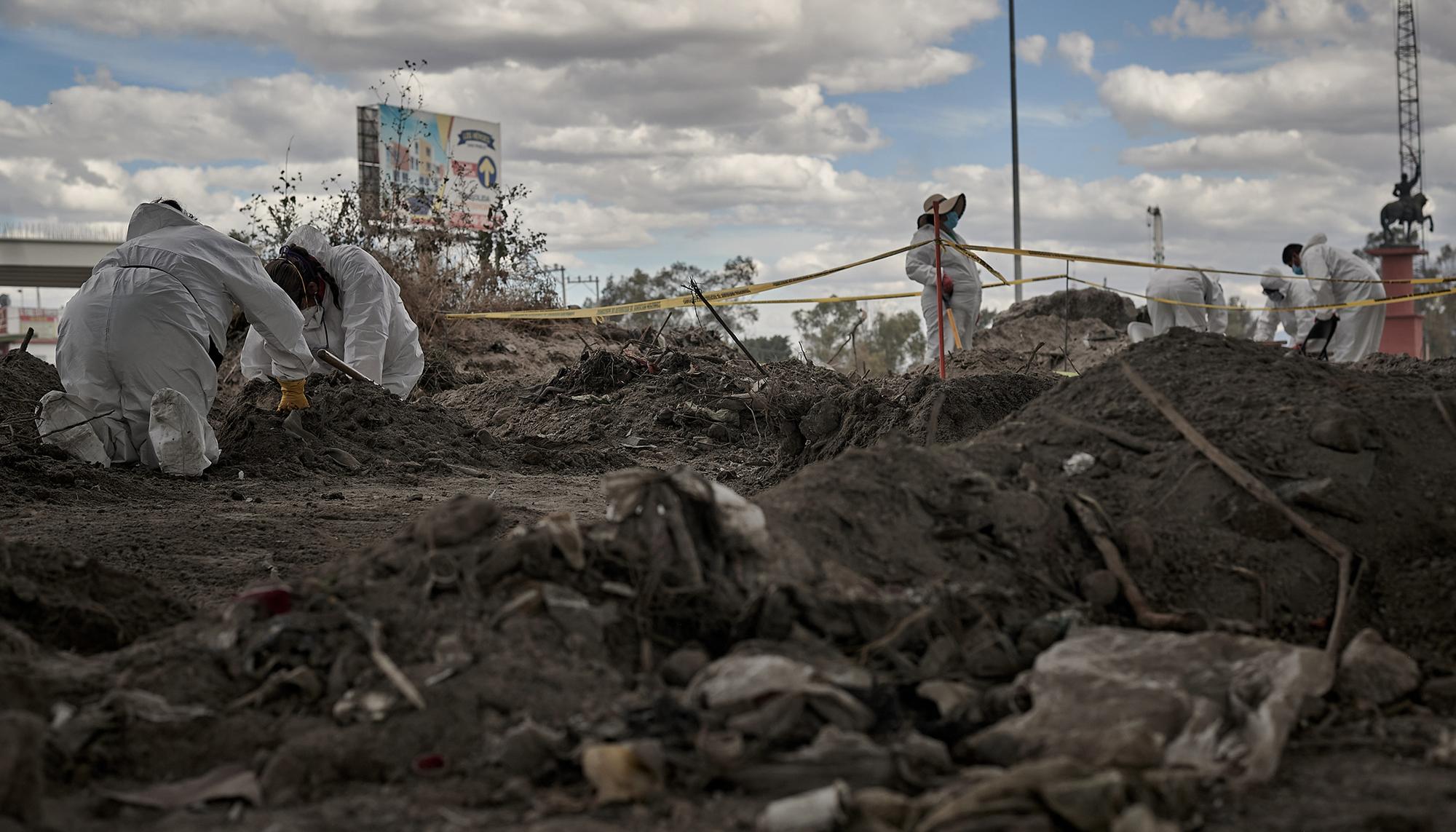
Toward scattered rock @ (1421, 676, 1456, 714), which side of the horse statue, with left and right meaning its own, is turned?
right

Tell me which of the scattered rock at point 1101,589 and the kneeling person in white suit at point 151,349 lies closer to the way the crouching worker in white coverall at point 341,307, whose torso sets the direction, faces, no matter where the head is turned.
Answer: the kneeling person in white suit

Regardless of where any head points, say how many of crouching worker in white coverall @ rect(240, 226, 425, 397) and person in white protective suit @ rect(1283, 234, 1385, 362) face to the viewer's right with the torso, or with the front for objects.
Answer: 0

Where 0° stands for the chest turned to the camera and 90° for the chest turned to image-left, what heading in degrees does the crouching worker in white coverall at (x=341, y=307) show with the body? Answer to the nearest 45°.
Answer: approximately 45°

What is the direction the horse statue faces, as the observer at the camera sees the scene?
facing to the right of the viewer

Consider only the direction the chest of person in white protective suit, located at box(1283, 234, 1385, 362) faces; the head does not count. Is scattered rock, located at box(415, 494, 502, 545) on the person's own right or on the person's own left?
on the person's own left

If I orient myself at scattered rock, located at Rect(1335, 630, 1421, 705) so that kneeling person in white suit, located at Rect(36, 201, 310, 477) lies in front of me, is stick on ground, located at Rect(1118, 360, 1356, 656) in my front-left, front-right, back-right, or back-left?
front-right

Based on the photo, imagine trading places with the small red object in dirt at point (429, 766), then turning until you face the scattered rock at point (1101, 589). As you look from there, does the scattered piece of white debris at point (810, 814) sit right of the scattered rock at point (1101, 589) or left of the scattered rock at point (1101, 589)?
right

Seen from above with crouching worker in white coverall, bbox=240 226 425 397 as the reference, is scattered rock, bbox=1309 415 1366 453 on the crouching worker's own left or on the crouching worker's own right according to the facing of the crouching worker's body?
on the crouching worker's own left

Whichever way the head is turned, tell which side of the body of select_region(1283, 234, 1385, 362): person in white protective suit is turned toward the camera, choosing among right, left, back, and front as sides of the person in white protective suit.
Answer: left

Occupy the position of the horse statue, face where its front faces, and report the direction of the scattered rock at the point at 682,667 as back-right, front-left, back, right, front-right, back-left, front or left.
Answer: right
